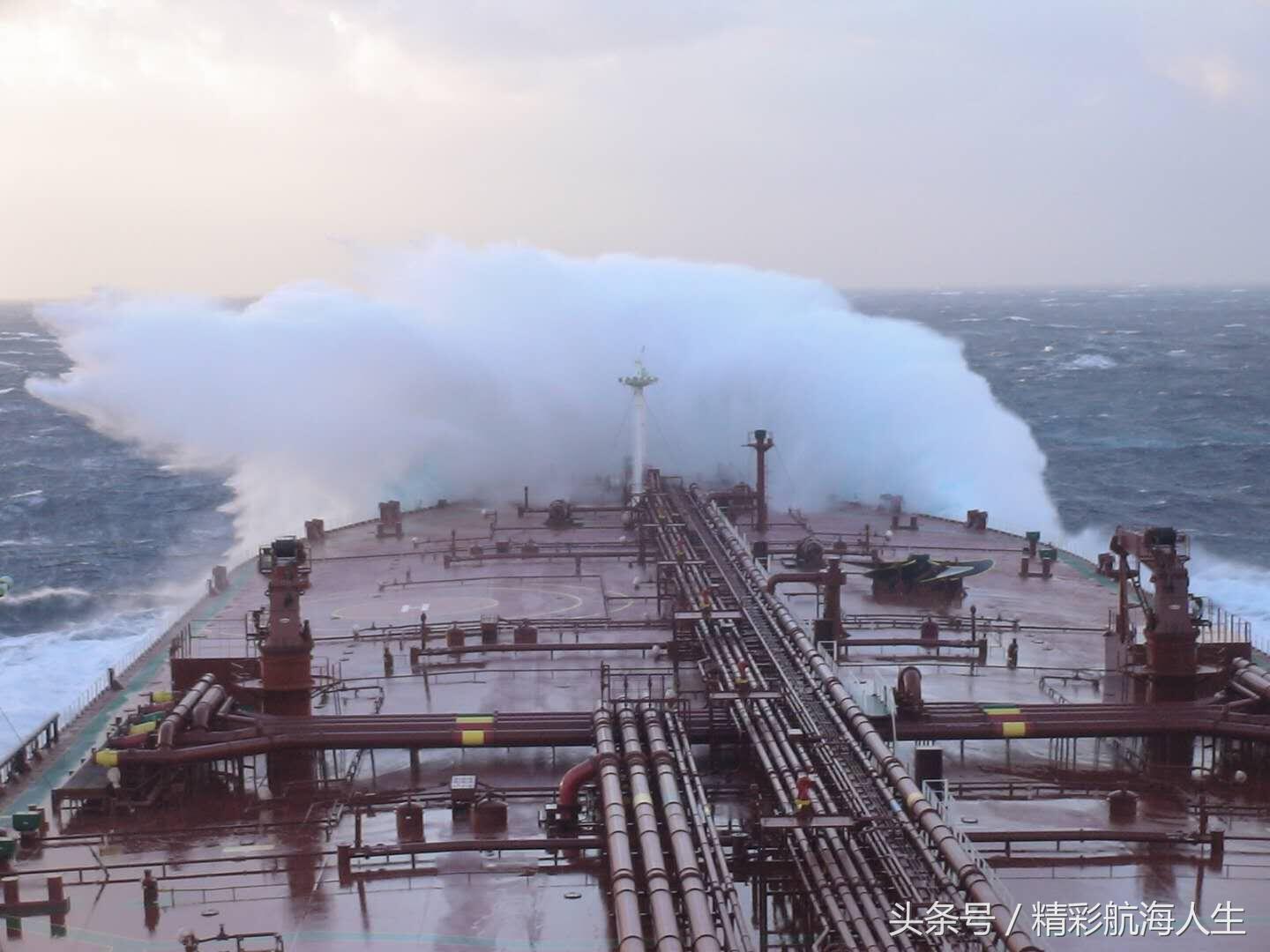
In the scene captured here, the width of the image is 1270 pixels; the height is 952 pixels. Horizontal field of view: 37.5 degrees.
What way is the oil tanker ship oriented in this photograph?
away from the camera
